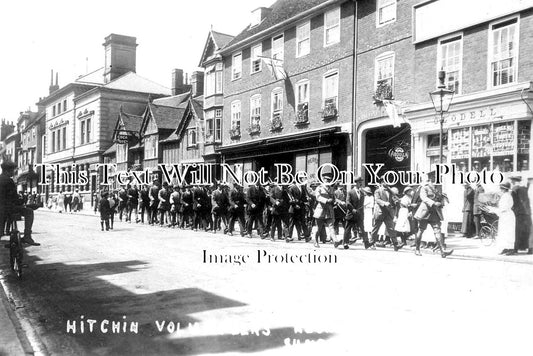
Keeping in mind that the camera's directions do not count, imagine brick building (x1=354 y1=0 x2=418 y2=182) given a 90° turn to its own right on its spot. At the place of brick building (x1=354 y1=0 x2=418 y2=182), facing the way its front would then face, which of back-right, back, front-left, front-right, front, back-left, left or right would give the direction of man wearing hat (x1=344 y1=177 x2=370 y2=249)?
back-left

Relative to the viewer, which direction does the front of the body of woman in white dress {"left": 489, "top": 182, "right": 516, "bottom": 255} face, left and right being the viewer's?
facing to the left of the viewer

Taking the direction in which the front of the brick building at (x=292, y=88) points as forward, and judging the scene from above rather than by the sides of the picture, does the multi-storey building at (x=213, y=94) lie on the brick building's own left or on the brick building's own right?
on the brick building's own right

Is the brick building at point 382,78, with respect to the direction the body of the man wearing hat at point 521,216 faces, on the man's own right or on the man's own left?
on the man's own right

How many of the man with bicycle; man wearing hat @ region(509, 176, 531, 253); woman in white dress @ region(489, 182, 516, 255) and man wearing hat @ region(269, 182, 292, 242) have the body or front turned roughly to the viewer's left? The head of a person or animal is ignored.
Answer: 2

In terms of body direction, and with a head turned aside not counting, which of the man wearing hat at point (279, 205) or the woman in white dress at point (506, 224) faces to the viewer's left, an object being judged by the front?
the woman in white dress

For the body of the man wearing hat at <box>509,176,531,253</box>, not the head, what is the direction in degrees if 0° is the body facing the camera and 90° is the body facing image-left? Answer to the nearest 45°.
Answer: approximately 90°

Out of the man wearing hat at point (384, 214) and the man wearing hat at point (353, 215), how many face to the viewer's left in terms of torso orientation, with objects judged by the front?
0

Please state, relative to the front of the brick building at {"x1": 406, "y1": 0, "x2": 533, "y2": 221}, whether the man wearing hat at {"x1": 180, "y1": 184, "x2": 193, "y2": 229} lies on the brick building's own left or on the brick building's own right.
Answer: on the brick building's own right

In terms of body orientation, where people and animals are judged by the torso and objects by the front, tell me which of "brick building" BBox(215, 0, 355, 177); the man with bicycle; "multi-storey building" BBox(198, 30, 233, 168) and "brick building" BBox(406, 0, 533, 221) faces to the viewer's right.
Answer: the man with bicycle

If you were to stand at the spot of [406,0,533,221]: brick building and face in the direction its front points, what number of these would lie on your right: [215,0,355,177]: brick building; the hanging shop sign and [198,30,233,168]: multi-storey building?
3

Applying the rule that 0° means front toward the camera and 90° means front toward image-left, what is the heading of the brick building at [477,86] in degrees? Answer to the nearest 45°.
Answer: approximately 45°

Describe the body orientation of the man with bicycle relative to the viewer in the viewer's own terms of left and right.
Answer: facing to the right of the viewer

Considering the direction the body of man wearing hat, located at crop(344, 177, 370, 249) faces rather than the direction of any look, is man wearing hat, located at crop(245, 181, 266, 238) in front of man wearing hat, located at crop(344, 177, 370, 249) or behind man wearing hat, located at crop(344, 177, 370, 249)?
behind
